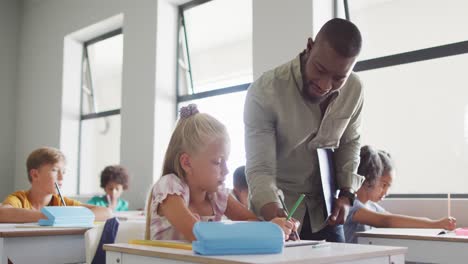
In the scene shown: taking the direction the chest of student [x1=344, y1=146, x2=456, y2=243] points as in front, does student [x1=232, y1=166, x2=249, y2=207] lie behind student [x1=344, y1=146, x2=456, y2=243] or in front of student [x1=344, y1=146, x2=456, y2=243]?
behind

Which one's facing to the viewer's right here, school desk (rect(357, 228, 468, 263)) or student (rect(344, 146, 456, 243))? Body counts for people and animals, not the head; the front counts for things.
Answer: the student

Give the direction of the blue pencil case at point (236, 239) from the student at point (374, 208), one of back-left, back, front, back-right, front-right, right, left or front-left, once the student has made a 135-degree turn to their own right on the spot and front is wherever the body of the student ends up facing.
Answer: front-left

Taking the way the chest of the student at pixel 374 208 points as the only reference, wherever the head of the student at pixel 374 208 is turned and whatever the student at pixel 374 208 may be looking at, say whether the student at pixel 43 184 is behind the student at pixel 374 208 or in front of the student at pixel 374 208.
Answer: behind
